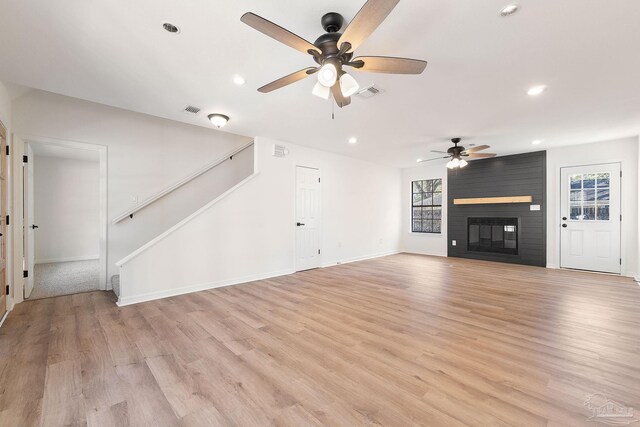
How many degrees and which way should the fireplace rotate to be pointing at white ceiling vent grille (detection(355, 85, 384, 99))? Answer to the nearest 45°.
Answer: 0° — it already faces it

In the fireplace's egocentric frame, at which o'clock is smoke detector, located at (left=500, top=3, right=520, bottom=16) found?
The smoke detector is roughly at 12 o'clock from the fireplace.

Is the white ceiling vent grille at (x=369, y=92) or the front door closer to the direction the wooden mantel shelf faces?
the white ceiling vent grille

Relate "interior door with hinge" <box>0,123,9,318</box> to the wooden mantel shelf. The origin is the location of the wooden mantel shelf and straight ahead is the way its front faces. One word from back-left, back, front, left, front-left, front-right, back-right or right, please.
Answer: front-right

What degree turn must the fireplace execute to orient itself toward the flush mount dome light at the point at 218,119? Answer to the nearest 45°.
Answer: approximately 45° to its right

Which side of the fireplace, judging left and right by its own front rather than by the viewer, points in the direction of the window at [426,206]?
right

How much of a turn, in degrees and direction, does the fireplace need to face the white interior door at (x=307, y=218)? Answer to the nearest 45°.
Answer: approximately 45° to its right

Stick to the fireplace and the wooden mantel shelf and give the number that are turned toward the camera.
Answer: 2

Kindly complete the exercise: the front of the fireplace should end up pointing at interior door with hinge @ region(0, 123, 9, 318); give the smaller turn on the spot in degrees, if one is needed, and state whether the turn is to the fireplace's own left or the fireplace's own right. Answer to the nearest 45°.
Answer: approximately 45° to the fireplace's own right

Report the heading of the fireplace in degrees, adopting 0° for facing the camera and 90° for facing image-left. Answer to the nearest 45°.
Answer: approximately 0°

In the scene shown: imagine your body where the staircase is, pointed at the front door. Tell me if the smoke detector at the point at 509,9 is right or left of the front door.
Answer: right
